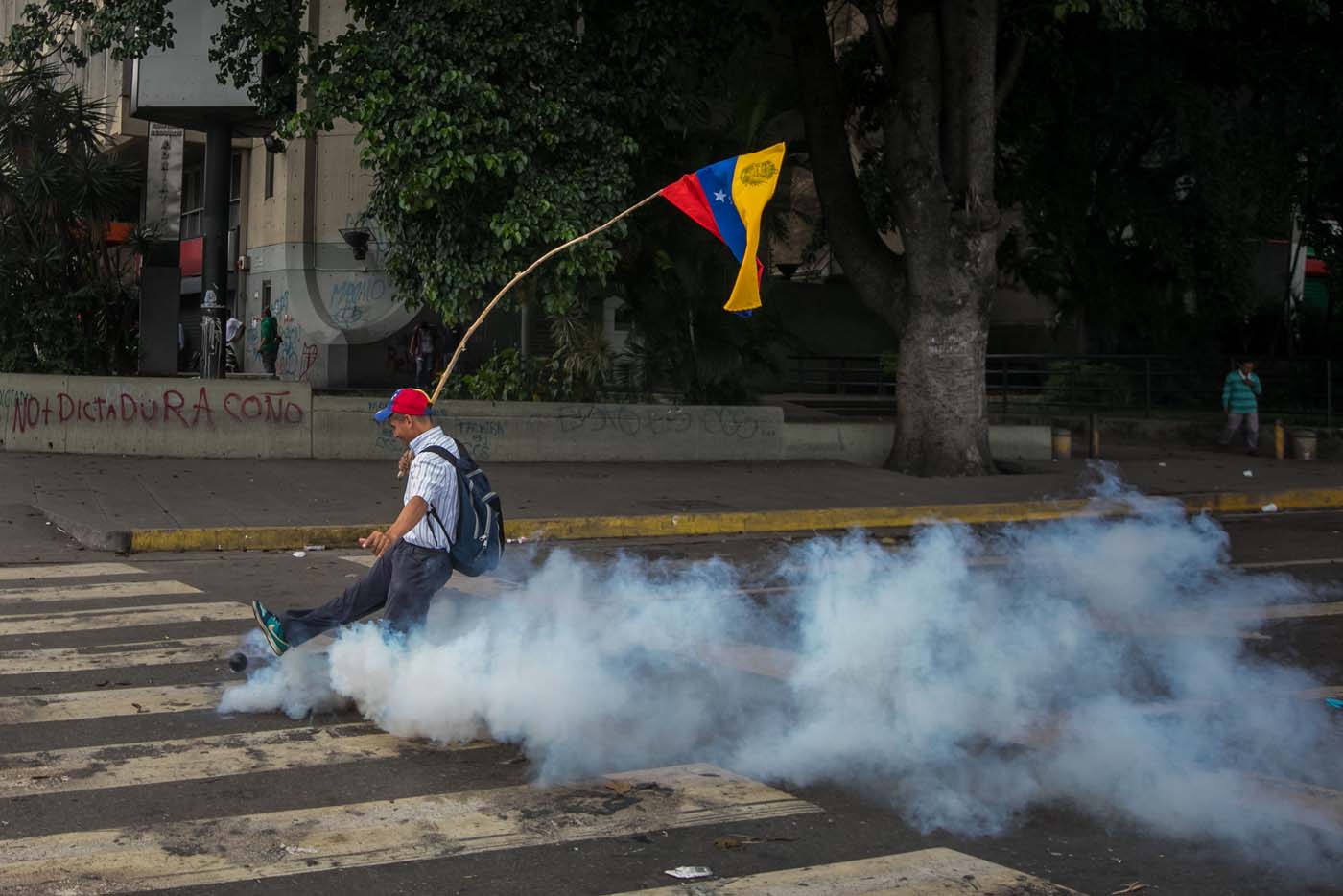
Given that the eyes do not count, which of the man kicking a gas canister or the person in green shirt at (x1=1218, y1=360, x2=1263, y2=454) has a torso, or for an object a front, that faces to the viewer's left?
the man kicking a gas canister

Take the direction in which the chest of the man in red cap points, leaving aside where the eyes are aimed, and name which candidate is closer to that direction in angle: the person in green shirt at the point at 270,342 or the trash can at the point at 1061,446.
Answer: the person in green shirt

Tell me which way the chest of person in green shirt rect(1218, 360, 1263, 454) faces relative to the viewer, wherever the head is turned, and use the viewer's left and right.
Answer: facing the viewer and to the right of the viewer

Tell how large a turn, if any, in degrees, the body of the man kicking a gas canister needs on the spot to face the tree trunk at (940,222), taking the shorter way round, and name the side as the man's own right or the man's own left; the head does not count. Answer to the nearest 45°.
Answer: approximately 135° to the man's own right

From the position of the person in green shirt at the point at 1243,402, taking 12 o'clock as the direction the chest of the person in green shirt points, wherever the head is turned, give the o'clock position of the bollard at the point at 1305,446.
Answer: The bollard is roughly at 10 o'clock from the person in green shirt.

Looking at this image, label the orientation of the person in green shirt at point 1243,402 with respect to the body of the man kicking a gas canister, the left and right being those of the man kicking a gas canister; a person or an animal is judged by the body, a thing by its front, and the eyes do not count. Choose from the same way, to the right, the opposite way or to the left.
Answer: to the left

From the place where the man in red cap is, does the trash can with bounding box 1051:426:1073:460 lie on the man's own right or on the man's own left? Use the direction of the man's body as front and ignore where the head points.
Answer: on the man's own right

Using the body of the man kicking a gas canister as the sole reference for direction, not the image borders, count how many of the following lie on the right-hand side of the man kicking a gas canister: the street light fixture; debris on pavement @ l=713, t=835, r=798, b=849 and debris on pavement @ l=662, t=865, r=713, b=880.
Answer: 1

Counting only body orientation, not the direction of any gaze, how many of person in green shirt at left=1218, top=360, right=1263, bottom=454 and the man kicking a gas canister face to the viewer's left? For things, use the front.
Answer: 1

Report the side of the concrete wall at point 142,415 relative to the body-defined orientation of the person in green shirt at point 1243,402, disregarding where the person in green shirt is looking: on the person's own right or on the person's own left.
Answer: on the person's own right

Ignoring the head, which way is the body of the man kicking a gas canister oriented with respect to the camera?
to the viewer's left

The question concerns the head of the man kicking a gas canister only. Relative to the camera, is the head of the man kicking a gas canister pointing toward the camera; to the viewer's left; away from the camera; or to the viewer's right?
to the viewer's left

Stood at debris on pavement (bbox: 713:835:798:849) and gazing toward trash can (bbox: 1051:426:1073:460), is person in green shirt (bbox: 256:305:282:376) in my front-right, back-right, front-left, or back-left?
front-left

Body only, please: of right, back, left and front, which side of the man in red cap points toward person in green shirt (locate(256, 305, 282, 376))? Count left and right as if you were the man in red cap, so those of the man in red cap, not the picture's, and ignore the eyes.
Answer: right

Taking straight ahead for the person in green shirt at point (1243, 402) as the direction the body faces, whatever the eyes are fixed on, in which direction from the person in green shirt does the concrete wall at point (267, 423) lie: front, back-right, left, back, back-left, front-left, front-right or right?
right
